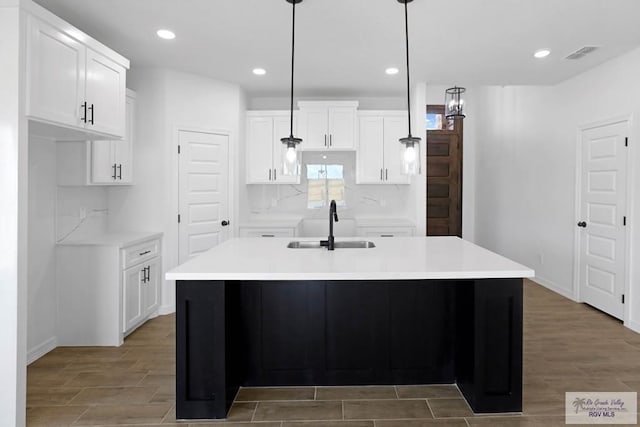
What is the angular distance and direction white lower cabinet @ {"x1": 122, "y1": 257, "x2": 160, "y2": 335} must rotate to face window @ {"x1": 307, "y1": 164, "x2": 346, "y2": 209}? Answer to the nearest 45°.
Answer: approximately 90° to its left

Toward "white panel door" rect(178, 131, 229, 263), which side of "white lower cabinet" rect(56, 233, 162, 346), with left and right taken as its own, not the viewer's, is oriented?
left

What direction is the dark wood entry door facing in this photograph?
toward the camera

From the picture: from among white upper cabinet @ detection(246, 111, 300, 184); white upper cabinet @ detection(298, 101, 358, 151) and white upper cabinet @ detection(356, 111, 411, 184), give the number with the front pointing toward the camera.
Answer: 3

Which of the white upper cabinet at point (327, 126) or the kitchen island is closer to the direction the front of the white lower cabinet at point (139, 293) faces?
the kitchen island

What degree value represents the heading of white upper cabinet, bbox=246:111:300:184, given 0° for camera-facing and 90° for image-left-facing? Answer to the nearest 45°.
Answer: approximately 0°

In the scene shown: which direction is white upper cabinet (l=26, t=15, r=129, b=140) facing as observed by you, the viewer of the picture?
facing the viewer and to the right of the viewer

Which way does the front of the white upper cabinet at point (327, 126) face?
toward the camera
